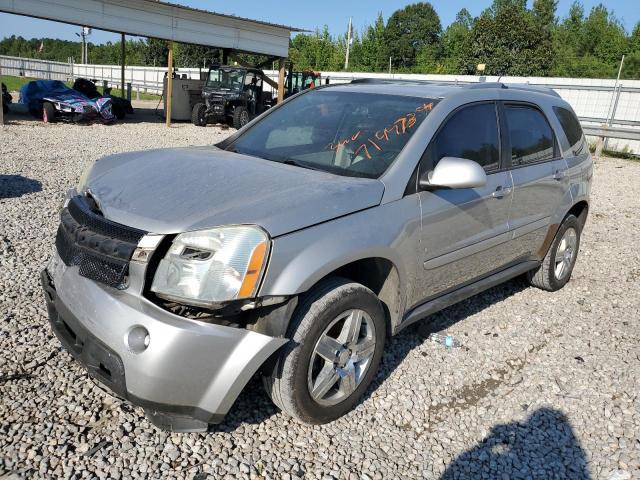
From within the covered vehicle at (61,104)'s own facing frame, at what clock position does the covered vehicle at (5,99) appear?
the covered vehicle at (5,99) is roughly at 6 o'clock from the covered vehicle at (61,104).

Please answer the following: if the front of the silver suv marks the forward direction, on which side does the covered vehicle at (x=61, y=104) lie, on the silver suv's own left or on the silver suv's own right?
on the silver suv's own right

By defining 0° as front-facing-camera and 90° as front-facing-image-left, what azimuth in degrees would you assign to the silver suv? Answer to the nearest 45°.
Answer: approximately 45°

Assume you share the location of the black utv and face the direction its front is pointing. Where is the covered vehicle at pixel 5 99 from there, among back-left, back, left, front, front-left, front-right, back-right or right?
front-right

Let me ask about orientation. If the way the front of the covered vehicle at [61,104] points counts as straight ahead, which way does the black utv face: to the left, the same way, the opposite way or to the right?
to the right

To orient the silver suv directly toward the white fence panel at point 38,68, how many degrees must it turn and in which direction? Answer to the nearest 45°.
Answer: approximately 90° to its right

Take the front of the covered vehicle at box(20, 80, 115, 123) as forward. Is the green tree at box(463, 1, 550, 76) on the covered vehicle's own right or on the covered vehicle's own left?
on the covered vehicle's own left

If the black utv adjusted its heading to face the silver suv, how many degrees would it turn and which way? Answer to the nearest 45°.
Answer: approximately 45° to its left

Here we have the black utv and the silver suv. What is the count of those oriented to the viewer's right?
0

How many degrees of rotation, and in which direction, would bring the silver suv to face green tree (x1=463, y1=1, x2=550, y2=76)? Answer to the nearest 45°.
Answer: approximately 135° to its right
